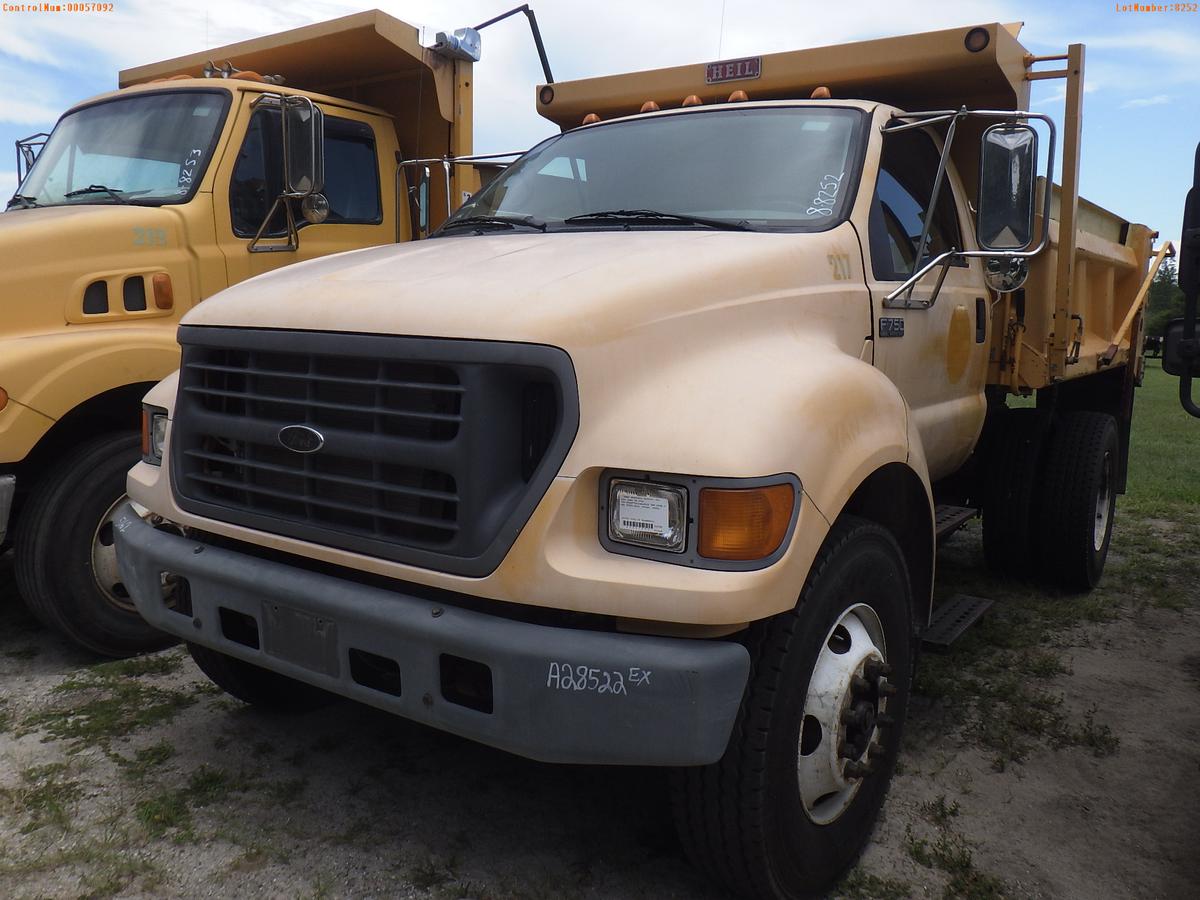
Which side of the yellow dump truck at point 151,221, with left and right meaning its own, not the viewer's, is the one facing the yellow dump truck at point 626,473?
left

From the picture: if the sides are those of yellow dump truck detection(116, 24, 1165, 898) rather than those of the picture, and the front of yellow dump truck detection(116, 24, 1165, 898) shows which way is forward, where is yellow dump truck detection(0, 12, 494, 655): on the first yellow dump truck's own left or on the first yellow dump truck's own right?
on the first yellow dump truck's own right

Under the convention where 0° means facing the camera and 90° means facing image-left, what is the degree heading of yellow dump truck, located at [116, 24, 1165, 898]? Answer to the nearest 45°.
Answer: approximately 45°

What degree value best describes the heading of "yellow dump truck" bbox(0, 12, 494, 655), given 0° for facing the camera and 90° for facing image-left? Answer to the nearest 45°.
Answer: approximately 45°
